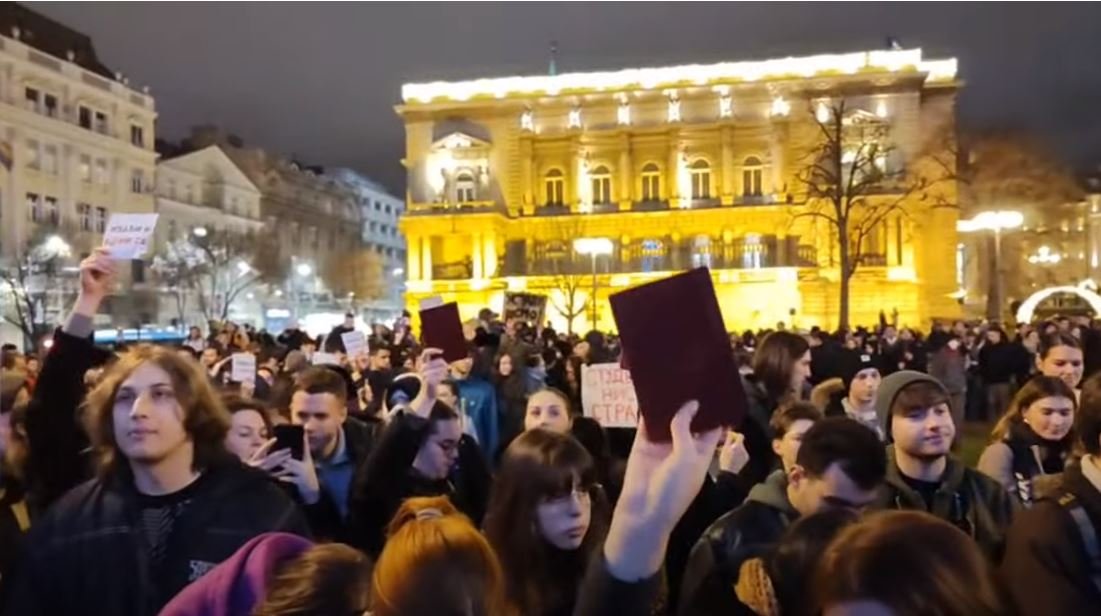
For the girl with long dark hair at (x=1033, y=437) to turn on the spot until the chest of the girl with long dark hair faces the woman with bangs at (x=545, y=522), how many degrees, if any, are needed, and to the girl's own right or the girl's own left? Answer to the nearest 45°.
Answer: approximately 90° to the girl's own right

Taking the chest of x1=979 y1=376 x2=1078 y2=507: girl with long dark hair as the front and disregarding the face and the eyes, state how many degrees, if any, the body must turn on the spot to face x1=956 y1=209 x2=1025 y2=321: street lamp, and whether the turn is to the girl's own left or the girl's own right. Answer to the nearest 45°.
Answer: approximately 135° to the girl's own left

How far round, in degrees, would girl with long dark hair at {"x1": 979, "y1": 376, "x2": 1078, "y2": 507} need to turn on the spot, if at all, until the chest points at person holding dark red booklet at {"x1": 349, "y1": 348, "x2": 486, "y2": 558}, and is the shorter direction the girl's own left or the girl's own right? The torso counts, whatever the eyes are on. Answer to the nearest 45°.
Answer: approximately 90° to the girl's own right

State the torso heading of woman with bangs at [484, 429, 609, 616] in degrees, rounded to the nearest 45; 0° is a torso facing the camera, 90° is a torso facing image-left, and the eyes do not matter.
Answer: approximately 315°

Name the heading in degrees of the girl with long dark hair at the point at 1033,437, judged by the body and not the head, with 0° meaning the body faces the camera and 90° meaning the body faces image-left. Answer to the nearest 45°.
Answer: approximately 315°
